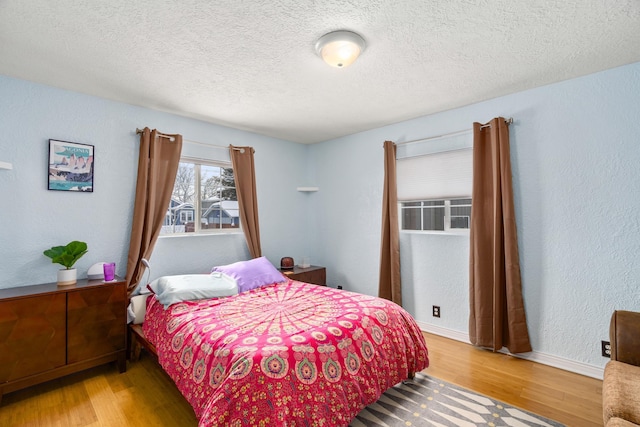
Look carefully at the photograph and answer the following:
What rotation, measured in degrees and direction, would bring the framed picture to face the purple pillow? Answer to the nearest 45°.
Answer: approximately 45° to its left

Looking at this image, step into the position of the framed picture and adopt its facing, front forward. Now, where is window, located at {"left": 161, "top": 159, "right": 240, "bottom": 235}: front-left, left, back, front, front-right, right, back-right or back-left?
left

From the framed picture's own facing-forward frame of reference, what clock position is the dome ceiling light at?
The dome ceiling light is roughly at 11 o'clock from the framed picture.

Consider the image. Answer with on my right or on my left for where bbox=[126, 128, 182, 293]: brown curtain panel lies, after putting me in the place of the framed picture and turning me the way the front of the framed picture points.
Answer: on my left

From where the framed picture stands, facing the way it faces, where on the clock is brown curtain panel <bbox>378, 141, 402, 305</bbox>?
The brown curtain panel is roughly at 10 o'clock from the framed picture.

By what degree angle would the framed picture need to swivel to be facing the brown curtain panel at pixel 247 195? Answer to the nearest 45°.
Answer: approximately 90° to its left

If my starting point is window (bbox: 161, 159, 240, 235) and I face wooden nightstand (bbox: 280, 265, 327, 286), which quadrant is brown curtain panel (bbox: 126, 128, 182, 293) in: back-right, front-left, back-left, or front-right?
back-right

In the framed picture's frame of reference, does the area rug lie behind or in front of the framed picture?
in front
